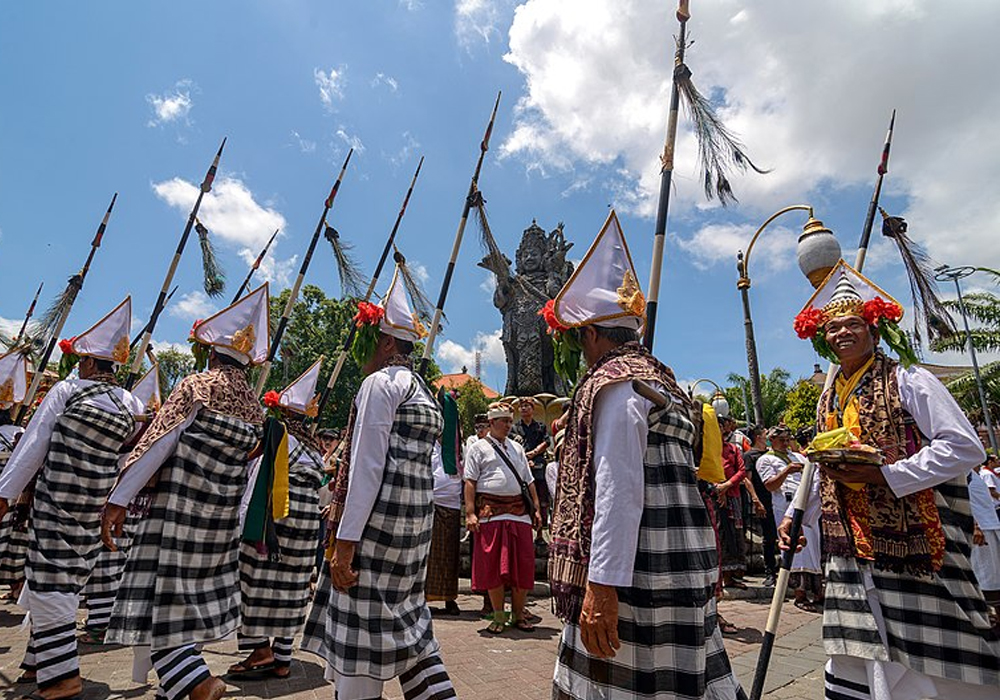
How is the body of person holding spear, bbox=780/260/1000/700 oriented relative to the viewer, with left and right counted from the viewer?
facing the viewer and to the left of the viewer

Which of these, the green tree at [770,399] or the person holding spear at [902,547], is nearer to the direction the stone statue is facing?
the person holding spear

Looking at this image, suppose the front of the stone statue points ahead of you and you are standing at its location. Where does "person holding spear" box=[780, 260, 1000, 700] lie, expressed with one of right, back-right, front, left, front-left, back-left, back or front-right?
front

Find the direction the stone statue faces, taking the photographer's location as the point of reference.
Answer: facing the viewer

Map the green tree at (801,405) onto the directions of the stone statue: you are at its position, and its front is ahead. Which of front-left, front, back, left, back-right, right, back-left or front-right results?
back-left

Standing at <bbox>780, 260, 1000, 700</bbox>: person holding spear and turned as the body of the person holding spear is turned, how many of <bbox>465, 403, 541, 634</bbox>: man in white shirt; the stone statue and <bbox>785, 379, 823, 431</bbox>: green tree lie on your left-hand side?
0

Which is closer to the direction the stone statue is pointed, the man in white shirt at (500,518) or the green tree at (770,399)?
the man in white shirt

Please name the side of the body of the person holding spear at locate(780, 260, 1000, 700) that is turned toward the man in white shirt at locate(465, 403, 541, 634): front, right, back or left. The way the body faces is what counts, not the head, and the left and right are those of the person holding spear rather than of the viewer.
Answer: right

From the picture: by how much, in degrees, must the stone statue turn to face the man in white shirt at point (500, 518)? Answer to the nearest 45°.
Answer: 0° — it already faces them

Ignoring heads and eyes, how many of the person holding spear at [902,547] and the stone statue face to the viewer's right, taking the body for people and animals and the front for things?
0

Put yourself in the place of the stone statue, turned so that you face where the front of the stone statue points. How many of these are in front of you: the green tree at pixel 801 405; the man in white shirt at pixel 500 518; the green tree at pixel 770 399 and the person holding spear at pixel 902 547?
2
